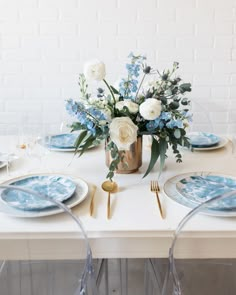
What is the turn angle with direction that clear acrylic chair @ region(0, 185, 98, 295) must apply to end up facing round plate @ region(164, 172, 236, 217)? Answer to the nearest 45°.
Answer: approximately 90° to its right

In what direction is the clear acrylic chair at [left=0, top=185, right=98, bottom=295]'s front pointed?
away from the camera

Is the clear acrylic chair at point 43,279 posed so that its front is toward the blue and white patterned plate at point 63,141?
yes
